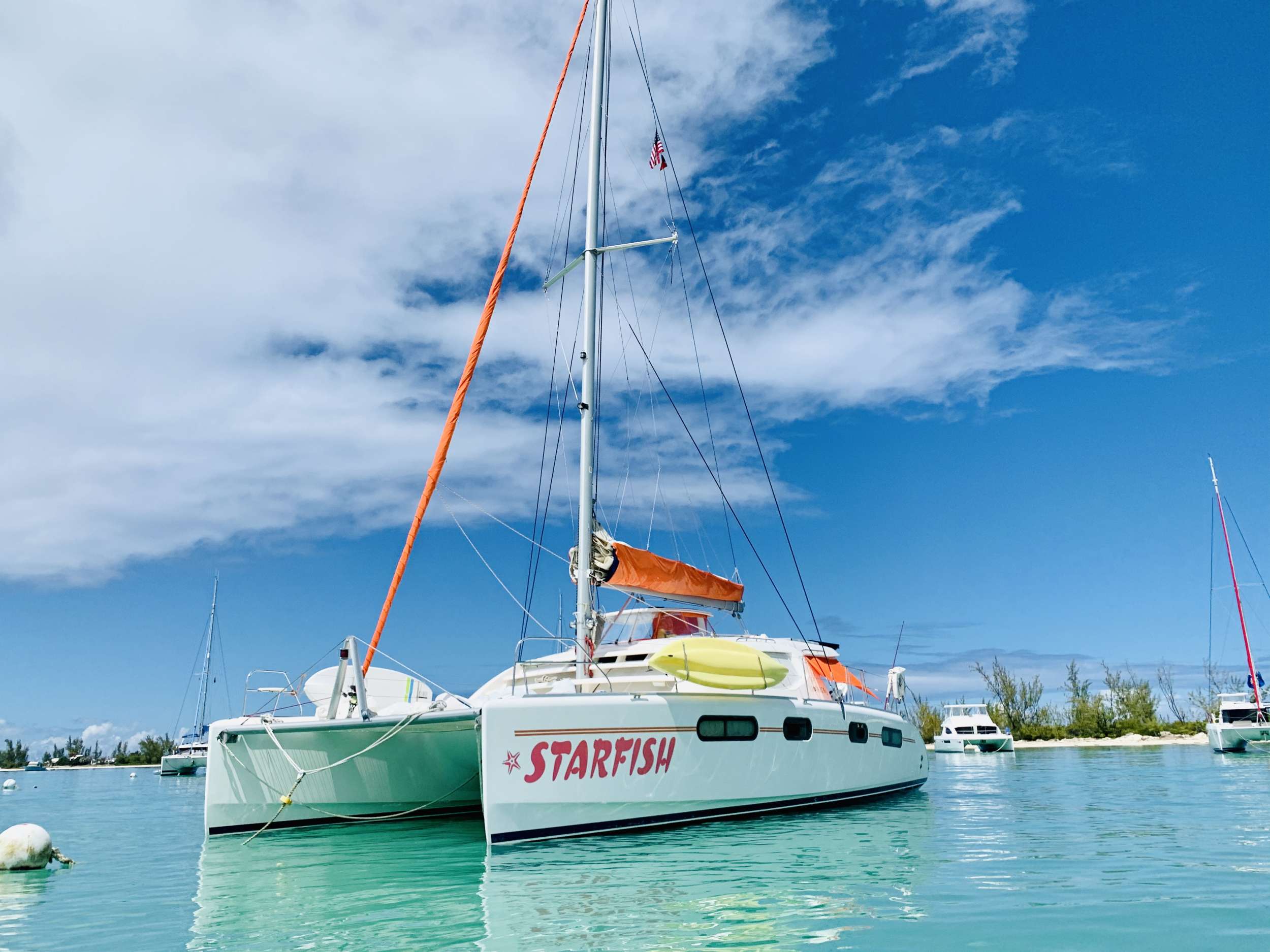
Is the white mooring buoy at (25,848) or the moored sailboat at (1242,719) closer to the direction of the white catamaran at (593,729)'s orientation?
the white mooring buoy

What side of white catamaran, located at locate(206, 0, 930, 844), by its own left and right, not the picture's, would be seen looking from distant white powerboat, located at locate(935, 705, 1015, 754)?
back

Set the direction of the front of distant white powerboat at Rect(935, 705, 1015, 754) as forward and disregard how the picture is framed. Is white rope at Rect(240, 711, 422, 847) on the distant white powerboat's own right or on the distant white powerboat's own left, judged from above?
on the distant white powerboat's own right

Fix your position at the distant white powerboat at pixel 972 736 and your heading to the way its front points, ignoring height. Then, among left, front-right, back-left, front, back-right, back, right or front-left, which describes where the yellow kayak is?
front-right

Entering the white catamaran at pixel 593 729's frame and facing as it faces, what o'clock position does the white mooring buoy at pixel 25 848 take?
The white mooring buoy is roughly at 1 o'clock from the white catamaran.

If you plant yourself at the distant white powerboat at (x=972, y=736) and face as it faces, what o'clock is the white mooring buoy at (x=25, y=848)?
The white mooring buoy is roughly at 12 o'clock from the distant white powerboat.

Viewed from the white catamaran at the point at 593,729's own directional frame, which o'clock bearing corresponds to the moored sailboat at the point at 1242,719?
The moored sailboat is roughly at 6 o'clock from the white catamaran.
